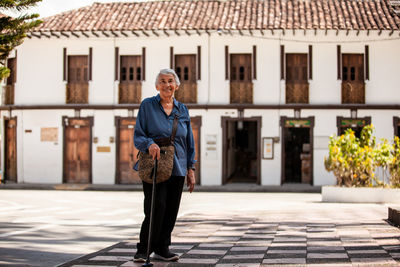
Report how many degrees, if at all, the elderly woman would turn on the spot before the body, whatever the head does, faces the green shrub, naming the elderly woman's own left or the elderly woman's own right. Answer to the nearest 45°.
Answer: approximately 135° to the elderly woman's own left

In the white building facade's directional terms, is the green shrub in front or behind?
in front

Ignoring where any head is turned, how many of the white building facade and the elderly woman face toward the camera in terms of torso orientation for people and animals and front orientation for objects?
2

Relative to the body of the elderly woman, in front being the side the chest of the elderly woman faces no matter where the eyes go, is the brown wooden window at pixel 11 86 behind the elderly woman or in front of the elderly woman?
behind

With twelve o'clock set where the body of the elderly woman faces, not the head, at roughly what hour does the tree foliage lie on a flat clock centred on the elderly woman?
The tree foliage is roughly at 5 o'clock from the elderly woman.

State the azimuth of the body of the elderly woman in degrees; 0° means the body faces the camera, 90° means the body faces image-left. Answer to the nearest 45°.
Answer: approximately 0°

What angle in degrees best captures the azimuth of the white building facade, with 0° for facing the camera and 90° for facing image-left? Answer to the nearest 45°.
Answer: approximately 0°

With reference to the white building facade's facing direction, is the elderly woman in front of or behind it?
in front
